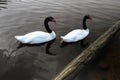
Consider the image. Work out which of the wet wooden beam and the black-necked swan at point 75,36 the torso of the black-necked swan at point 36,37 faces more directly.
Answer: the black-necked swan

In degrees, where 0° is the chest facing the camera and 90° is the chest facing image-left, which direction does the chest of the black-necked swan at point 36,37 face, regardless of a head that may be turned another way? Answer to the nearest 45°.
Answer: approximately 270°

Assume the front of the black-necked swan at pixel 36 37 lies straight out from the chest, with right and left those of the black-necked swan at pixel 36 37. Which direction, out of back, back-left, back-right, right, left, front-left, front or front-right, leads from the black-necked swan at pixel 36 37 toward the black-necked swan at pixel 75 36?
front

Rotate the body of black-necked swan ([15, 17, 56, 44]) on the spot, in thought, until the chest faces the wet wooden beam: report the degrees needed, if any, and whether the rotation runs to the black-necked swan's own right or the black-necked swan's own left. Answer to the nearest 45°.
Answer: approximately 45° to the black-necked swan's own right
